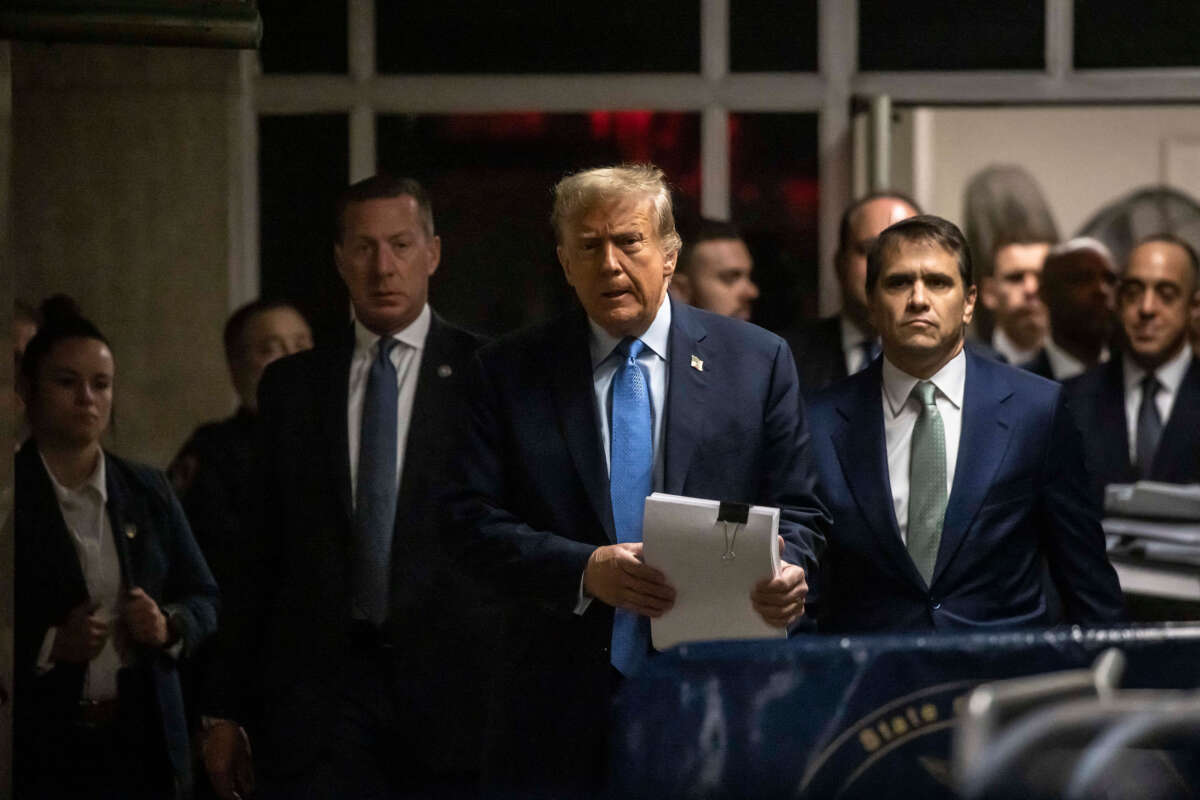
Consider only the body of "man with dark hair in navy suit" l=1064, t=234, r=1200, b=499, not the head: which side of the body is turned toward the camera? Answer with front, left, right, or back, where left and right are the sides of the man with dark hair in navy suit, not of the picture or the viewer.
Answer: front

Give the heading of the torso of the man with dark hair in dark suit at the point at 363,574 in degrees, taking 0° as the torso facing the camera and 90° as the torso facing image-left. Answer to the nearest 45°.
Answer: approximately 0°

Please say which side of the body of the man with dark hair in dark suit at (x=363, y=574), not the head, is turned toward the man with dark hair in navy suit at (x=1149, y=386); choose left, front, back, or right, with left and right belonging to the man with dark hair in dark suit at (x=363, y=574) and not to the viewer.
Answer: left

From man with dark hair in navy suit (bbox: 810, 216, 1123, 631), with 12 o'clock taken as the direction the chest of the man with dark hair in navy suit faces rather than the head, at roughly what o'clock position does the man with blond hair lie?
The man with blond hair is roughly at 2 o'clock from the man with dark hair in navy suit.

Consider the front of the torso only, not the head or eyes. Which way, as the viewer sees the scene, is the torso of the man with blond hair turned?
toward the camera

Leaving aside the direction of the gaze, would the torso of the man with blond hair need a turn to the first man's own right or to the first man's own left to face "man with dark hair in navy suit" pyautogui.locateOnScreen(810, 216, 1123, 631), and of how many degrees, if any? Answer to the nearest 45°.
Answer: approximately 135° to the first man's own left

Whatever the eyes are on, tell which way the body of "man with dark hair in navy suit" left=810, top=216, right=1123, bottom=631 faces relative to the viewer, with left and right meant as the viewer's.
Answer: facing the viewer

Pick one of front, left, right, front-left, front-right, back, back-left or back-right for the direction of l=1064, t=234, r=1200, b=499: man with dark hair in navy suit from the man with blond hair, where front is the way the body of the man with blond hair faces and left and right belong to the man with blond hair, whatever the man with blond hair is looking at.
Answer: back-left

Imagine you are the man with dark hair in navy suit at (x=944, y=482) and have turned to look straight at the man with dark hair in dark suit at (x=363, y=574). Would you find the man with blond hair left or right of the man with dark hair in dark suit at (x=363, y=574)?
left

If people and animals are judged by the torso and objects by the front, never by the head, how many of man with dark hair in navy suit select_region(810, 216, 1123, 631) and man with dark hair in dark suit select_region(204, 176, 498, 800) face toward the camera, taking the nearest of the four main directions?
2

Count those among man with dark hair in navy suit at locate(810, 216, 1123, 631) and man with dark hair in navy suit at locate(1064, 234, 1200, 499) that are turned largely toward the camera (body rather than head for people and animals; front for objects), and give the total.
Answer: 2
